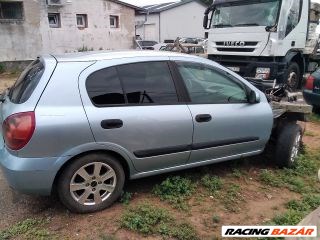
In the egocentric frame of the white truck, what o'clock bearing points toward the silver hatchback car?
The silver hatchback car is roughly at 11 o'clock from the white truck.

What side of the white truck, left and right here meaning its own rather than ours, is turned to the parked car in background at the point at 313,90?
left

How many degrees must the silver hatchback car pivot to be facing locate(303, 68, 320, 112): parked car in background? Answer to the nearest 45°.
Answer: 0° — it already faces it

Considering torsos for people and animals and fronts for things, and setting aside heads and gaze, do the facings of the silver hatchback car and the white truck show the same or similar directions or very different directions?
very different directions

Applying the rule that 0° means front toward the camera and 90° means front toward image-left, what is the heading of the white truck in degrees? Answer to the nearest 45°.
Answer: approximately 45°

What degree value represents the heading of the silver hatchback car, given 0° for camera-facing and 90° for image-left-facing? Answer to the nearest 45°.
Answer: approximately 225°
